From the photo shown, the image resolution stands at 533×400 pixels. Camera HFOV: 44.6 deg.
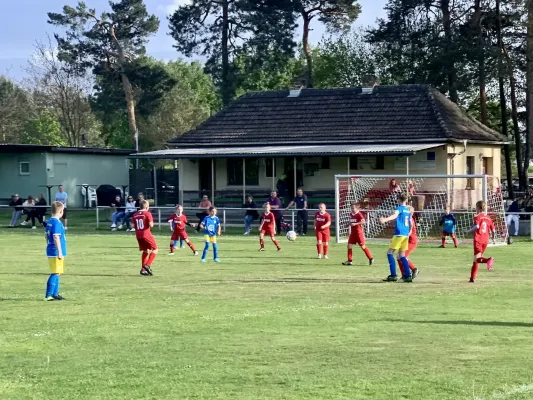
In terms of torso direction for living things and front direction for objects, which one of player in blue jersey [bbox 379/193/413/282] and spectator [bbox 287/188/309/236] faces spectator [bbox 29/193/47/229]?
the player in blue jersey

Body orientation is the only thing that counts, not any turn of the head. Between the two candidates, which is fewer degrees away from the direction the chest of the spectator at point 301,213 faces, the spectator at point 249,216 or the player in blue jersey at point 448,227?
the player in blue jersey

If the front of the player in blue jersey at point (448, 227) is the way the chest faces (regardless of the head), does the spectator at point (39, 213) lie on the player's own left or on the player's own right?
on the player's own right

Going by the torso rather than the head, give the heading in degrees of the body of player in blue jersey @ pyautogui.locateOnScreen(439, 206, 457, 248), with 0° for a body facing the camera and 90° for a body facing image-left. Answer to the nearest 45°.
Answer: approximately 0°

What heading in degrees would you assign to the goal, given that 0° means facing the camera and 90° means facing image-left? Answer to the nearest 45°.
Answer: approximately 0°

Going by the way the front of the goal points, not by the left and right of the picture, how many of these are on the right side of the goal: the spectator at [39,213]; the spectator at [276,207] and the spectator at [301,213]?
3

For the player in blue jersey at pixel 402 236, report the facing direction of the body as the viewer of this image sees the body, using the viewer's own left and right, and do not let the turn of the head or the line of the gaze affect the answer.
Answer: facing away from the viewer and to the left of the viewer

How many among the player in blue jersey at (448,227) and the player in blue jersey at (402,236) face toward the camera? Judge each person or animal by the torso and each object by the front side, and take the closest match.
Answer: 1
